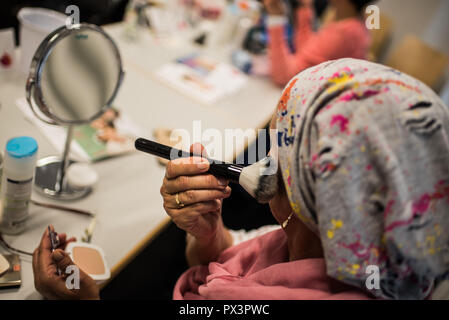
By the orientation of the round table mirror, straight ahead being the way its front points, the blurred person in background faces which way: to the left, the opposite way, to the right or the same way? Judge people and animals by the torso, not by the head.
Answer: the opposite way

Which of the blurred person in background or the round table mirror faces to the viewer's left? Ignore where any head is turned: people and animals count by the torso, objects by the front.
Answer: the blurred person in background

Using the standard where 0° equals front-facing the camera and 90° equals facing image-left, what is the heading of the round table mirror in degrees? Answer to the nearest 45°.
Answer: approximately 315°

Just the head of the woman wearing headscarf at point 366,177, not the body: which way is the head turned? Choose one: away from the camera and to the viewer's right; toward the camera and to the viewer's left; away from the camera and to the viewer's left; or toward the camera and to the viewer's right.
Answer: away from the camera and to the viewer's left

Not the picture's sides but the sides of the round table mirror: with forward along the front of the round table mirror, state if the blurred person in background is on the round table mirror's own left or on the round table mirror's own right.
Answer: on the round table mirror's own left

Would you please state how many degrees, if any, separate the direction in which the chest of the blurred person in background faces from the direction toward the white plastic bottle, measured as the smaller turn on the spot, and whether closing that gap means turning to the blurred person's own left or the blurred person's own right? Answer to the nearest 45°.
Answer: approximately 90° to the blurred person's own left

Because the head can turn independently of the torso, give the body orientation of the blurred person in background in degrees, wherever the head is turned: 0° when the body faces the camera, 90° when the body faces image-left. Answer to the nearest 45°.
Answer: approximately 90°

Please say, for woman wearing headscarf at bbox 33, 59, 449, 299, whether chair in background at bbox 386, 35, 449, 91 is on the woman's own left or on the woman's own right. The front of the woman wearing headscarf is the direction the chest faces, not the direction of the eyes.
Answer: on the woman's own right

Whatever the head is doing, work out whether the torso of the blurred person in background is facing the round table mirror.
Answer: no

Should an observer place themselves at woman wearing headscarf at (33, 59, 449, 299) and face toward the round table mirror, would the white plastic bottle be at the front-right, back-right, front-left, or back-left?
front-left

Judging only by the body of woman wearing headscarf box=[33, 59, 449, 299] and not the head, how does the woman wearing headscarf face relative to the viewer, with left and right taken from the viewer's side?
facing away from the viewer and to the left of the viewer

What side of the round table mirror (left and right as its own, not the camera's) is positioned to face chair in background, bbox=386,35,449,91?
left

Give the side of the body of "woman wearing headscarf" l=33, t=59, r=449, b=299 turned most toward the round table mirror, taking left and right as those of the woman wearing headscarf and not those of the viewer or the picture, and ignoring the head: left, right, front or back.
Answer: front
